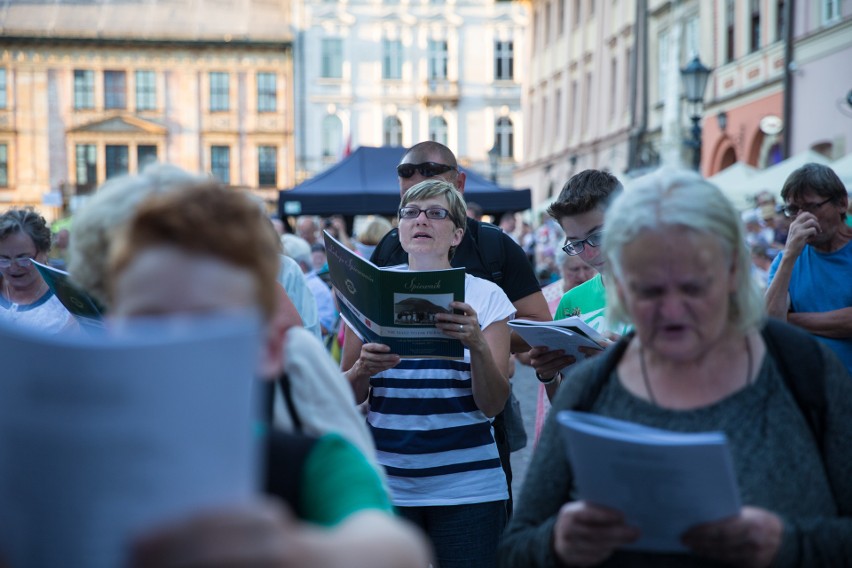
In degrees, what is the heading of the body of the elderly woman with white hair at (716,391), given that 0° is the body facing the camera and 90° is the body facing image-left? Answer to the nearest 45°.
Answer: approximately 0°

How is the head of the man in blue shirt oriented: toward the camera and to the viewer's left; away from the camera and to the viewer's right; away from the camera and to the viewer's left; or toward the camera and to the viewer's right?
toward the camera and to the viewer's left

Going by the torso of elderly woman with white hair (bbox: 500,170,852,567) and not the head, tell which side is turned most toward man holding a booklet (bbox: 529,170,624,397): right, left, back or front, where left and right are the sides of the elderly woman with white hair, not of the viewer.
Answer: back

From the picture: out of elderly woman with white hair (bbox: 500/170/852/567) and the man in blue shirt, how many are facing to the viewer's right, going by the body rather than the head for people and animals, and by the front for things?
0

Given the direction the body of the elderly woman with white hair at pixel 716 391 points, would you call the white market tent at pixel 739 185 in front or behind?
behind

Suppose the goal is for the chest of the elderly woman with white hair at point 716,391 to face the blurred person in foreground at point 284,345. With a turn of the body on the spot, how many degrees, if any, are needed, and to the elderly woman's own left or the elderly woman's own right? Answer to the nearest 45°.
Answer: approximately 45° to the elderly woman's own right

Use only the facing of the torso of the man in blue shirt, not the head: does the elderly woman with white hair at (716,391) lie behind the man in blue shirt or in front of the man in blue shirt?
in front

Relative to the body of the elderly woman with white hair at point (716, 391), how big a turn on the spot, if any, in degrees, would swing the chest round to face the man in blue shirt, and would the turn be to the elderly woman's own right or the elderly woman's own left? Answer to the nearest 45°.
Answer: approximately 180°

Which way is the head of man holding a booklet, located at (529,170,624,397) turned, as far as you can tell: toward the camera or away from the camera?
toward the camera

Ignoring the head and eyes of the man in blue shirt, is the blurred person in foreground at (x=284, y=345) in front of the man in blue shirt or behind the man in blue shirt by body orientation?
in front

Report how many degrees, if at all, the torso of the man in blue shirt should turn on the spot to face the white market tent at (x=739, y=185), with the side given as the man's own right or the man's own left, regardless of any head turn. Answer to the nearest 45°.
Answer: approximately 135° to the man's own right

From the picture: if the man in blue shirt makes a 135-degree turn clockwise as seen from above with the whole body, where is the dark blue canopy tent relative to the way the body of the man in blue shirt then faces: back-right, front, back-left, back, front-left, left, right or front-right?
front-left

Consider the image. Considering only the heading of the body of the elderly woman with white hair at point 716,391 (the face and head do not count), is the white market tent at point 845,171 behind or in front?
behind

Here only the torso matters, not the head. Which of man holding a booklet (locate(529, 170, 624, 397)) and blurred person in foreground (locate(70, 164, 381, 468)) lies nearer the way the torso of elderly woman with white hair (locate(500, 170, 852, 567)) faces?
the blurred person in foreground
